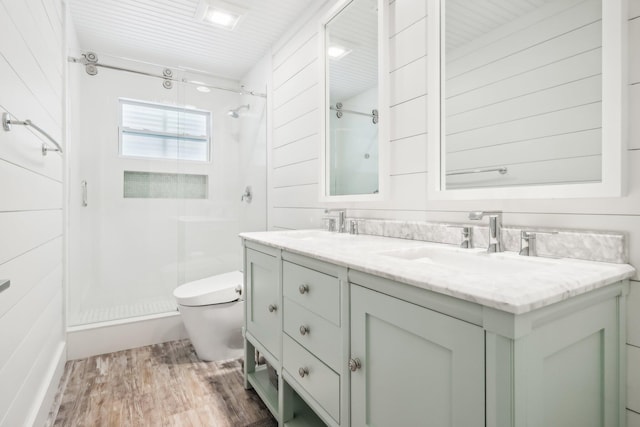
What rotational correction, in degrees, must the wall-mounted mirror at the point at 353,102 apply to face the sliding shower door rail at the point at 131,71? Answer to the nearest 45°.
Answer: approximately 45° to its right

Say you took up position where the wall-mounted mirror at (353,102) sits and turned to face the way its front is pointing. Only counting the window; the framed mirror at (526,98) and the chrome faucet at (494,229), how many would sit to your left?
2

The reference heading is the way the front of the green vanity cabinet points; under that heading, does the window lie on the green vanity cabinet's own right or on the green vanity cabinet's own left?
on the green vanity cabinet's own right

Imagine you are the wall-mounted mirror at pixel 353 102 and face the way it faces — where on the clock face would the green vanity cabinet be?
The green vanity cabinet is roughly at 10 o'clock from the wall-mounted mirror.

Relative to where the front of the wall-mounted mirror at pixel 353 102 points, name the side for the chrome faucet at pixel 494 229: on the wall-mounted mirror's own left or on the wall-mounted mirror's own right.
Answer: on the wall-mounted mirror's own left

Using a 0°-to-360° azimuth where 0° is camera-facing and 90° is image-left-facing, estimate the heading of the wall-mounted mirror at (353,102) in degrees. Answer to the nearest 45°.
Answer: approximately 45°

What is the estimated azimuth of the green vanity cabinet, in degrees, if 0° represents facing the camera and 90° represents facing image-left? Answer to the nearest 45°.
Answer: approximately 45°

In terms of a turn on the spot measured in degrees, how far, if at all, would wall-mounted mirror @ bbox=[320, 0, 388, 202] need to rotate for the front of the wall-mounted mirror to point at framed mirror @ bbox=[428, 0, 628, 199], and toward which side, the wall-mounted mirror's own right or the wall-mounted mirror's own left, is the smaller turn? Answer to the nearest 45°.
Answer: approximately 90° to the wall-mounted mirror's own left
